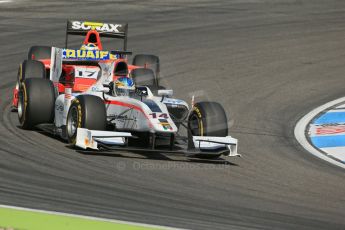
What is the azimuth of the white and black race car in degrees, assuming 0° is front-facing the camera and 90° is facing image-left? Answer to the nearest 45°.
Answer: approximately 315°
